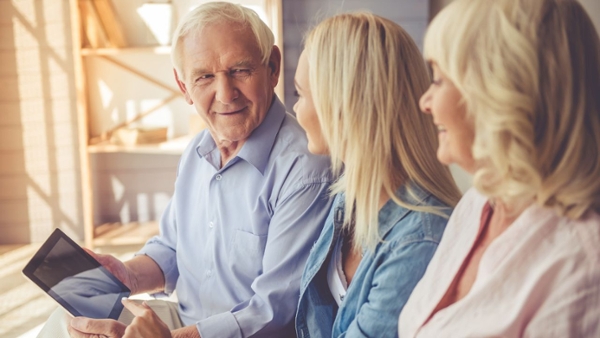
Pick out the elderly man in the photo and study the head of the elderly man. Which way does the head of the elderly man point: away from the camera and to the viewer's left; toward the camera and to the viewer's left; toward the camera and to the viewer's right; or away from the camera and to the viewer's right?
toward the camera and to the viewer's right

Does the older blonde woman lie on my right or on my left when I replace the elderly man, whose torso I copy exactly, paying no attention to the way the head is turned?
on my left

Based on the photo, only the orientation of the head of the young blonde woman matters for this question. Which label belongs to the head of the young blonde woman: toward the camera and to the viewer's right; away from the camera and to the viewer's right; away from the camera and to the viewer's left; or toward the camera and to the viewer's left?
away from the camera and to the viewer's left

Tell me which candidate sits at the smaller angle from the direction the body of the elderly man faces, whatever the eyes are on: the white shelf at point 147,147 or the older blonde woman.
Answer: the older blonde woman

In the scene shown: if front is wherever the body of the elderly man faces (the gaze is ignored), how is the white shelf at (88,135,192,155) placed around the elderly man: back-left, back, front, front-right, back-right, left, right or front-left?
back-right
